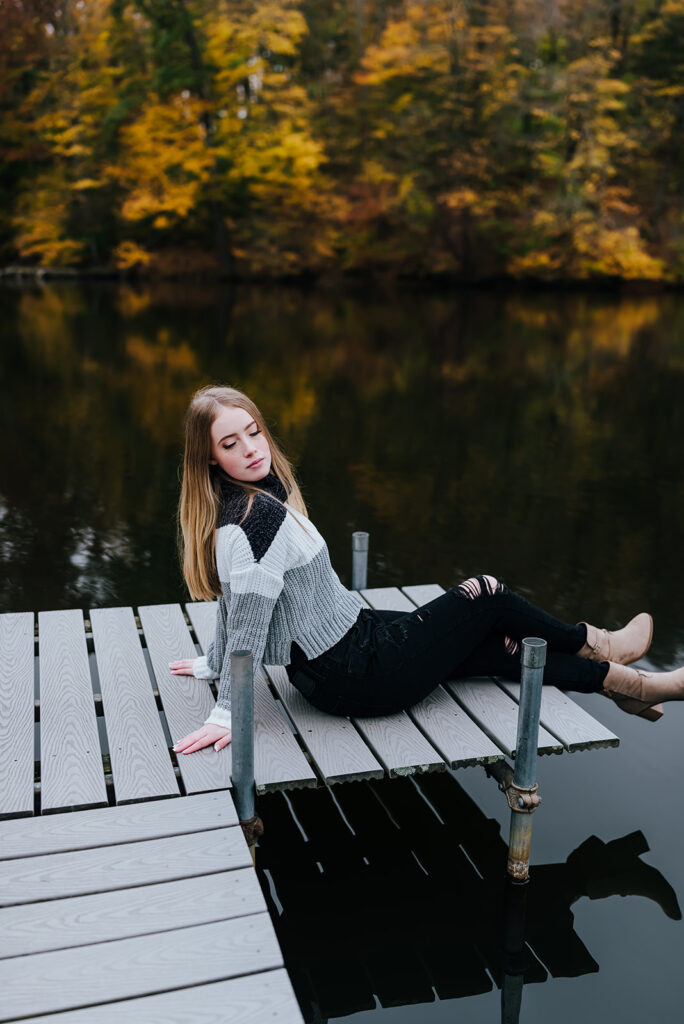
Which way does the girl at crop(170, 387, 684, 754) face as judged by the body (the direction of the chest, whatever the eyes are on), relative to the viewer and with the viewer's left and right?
facing to the right of the viewer

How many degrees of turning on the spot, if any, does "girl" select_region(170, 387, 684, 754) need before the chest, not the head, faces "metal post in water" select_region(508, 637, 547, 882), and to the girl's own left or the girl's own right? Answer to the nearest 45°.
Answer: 0° — they already face it
